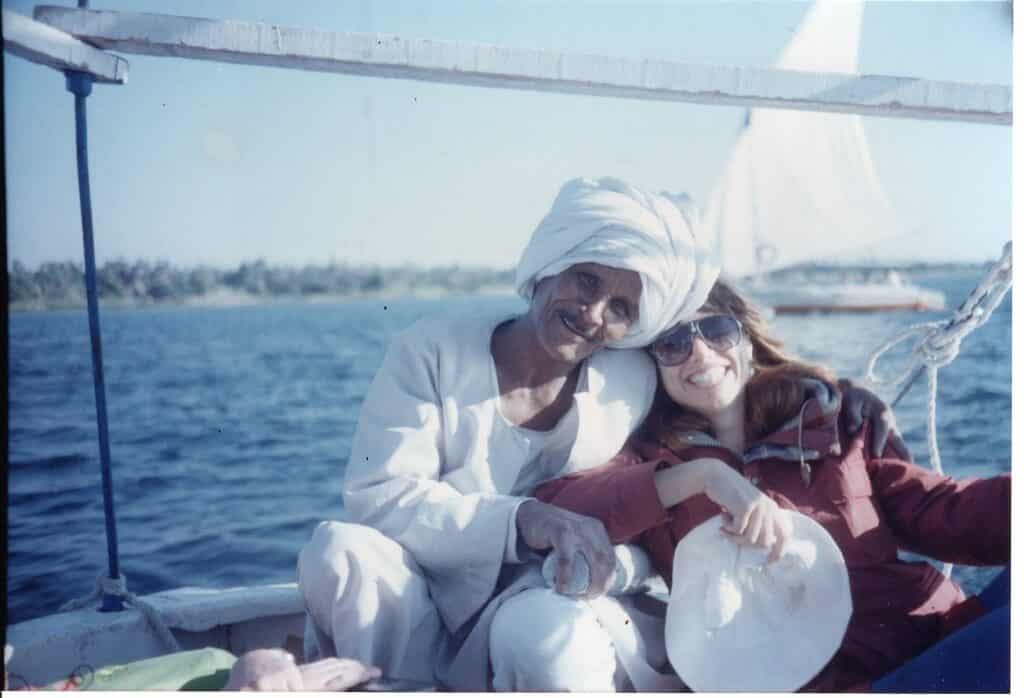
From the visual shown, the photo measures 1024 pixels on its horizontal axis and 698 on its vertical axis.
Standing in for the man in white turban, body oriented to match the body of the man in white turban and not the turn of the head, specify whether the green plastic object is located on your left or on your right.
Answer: on your right

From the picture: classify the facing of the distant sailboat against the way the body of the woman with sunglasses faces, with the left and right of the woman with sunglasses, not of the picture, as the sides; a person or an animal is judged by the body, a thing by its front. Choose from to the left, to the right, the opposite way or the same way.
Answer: to the right

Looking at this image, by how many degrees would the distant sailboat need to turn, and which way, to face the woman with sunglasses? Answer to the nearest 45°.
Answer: approximately 90° to its left

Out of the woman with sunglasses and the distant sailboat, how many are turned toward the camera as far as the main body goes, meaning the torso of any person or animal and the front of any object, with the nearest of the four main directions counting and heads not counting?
1

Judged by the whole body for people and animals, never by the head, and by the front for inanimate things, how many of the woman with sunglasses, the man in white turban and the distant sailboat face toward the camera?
2

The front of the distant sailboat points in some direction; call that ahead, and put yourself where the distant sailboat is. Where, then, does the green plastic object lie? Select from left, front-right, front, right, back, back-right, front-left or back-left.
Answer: left

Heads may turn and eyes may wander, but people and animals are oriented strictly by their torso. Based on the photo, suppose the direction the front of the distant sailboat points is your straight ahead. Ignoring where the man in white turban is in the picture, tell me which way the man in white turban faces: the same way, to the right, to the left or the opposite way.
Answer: to the left

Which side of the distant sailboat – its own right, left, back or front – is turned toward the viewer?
left

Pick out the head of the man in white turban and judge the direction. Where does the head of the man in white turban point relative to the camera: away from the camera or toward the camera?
toward the camera

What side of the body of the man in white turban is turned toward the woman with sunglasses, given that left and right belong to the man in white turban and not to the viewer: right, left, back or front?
left

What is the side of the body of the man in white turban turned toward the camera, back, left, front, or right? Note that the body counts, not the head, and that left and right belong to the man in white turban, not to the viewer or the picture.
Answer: front

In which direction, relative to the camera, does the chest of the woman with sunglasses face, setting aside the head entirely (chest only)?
toward the camera

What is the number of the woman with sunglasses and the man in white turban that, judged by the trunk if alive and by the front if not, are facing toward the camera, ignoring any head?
2
